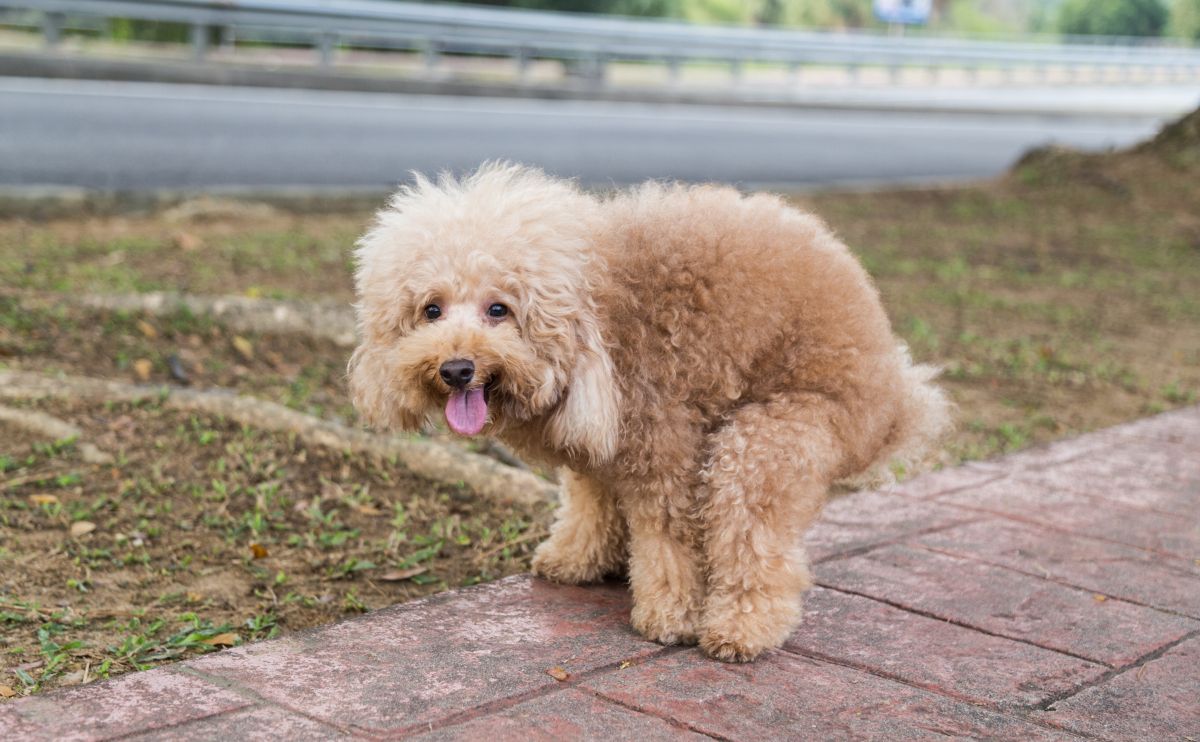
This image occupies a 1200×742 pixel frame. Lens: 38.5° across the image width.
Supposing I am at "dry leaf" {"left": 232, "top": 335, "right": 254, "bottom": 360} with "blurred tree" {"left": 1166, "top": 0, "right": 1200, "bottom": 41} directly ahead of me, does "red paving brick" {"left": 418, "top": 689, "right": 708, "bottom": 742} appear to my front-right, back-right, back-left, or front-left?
back-right

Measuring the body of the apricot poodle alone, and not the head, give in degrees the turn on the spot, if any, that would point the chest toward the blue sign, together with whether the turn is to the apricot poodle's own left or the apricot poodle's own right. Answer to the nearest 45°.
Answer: approximately 90° to the apricot poodle's own right

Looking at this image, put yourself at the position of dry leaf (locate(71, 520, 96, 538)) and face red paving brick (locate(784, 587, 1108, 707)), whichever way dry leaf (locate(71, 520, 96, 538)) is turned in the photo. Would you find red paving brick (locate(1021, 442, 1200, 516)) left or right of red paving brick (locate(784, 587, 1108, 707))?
left

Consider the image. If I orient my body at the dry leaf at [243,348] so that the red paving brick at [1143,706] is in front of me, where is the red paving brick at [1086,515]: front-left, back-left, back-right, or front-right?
front-left

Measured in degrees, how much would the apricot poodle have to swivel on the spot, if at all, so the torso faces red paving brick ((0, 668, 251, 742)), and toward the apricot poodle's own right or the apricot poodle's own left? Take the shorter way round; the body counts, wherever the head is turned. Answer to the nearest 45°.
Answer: approximately 45° to the apricot poodle's own left

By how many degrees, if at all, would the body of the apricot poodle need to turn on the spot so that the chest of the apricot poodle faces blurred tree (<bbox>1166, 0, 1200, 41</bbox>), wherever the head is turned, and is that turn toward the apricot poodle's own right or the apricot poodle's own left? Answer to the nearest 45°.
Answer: approximately 90° to the apricot poodle's own right

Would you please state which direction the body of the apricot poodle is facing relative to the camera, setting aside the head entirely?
to the viewer's left

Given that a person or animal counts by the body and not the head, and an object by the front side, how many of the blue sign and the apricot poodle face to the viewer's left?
1

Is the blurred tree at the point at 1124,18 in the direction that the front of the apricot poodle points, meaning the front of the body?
no

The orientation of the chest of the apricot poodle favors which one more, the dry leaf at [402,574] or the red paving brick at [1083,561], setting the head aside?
the dry leaf

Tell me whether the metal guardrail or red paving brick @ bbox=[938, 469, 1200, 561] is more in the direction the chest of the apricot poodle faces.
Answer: the metal guardrail
